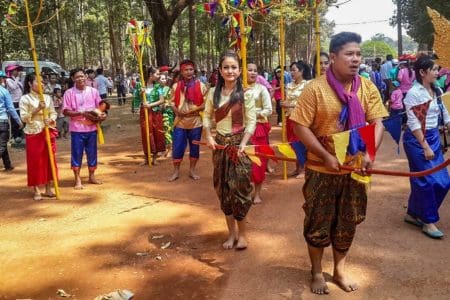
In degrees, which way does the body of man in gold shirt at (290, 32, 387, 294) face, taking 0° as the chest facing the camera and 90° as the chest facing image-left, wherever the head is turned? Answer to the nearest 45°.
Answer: approximately 315°

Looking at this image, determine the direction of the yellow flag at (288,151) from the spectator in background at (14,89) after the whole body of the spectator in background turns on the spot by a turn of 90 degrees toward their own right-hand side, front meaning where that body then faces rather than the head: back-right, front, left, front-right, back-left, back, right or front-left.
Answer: front-left

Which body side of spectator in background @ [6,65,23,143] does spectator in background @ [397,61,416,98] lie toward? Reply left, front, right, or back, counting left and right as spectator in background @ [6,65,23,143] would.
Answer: front

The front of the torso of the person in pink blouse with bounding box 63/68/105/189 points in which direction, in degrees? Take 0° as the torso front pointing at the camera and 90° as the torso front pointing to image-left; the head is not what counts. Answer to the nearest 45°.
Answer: approximately 315°

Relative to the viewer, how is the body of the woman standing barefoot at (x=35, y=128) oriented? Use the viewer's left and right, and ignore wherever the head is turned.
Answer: facing the viewer and to the right of the viewer

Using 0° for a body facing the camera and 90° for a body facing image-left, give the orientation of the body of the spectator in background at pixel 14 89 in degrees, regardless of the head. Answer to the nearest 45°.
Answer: approximately 315°
